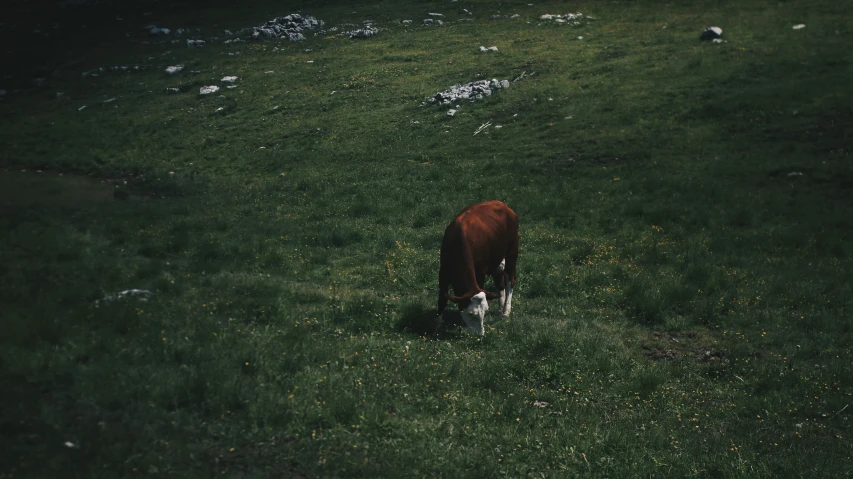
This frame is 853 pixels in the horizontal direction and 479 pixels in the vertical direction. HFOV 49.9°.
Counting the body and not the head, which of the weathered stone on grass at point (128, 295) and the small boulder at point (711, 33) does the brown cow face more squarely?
the weathered stone on grass

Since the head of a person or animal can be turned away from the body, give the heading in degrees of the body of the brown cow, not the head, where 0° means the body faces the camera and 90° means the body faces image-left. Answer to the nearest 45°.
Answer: approximately 45°

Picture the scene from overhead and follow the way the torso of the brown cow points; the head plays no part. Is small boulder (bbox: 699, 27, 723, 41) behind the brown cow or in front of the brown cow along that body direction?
behind
